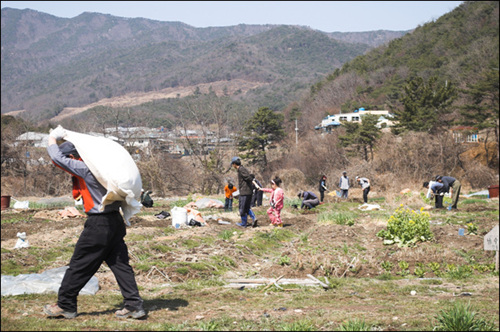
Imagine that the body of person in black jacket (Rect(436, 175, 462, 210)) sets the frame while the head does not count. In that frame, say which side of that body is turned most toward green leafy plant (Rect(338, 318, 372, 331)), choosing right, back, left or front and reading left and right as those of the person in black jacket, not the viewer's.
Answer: left

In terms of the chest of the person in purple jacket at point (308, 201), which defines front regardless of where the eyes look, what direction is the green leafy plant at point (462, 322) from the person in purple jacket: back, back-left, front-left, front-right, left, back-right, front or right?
left

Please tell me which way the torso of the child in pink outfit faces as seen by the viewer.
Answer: to the viewer's left

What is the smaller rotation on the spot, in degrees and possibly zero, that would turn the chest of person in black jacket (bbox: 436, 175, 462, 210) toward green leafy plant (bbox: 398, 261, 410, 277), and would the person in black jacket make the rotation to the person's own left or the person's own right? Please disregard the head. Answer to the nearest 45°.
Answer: approximately 90° to the person's own left

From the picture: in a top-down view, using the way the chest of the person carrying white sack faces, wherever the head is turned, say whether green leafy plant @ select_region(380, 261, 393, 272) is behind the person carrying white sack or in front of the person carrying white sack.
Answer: behind

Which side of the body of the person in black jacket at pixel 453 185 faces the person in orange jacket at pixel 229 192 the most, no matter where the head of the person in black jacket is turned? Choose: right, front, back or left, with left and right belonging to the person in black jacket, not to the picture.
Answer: front

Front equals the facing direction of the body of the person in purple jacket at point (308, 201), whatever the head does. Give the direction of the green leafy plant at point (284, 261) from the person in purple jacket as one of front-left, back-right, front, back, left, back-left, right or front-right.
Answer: left

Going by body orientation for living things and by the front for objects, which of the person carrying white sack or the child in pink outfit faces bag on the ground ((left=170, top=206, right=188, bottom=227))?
the child in pink outfit

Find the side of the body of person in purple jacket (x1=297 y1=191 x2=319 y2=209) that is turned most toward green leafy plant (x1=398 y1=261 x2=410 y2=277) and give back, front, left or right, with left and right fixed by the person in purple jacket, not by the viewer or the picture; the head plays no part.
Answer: left

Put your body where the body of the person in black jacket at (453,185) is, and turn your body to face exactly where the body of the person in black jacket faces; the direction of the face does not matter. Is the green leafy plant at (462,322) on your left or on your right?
on your left

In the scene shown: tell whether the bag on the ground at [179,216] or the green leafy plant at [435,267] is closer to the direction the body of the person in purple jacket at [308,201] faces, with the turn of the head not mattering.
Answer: the bag on the ground

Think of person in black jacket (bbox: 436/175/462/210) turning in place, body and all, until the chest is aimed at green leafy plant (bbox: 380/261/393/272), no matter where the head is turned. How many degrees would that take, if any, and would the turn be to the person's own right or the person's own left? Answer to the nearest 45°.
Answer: approximately 90° to the person's own left

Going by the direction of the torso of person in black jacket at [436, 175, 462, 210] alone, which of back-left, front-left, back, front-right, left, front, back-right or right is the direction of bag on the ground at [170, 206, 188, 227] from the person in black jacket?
front-left
